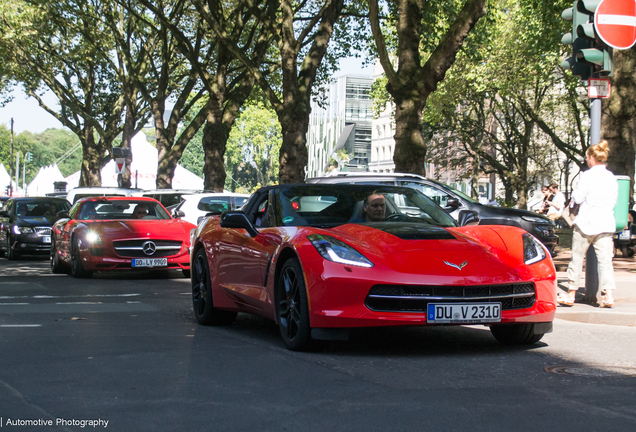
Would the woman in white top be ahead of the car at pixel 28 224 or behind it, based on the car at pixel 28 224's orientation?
ahead

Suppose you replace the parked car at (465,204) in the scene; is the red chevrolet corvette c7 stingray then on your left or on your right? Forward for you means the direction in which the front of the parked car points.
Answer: on your right

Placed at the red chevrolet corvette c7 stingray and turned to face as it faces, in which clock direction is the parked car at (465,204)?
The parked car is roughly at 8 o'clock from the red chevrolet corvette c7 stingray.

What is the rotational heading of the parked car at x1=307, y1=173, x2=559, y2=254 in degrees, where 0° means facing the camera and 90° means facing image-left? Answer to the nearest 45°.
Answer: approximately 270°

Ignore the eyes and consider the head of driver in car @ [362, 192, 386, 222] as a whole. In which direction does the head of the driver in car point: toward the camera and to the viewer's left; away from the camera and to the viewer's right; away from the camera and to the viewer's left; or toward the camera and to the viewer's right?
toward the camera and to the viewer's right

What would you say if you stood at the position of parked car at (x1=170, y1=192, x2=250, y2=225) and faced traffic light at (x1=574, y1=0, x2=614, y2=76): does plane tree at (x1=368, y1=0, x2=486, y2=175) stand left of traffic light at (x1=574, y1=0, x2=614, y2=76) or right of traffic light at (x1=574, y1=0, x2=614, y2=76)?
left

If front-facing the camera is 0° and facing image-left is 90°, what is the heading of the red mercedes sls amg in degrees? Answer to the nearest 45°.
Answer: approximately 315°

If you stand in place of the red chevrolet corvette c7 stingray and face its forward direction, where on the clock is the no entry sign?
The no entry sign is roughly at 9 o'clock from the red chevrolet corvette c7 stingray.

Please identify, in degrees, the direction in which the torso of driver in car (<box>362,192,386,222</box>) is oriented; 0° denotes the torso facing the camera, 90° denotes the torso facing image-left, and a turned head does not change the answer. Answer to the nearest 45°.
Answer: approximately 315°

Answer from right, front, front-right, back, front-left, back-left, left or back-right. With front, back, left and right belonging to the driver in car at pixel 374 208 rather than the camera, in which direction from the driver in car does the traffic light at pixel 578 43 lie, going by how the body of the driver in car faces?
left
